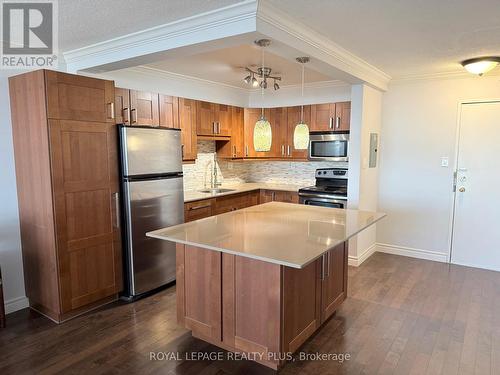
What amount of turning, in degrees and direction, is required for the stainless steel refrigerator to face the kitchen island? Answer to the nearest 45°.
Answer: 0° — it already faces it

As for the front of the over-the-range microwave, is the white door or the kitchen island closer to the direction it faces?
the kitchen island

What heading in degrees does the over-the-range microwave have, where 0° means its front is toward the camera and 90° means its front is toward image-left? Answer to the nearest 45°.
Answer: approximately 0°

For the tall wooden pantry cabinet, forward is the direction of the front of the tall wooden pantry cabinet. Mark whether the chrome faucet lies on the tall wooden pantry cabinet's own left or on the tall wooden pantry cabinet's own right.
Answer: on the tall wooden pantry cabinet's own left

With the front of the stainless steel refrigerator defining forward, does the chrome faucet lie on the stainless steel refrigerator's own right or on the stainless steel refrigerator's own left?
on the stainless steel refrigerator's own left

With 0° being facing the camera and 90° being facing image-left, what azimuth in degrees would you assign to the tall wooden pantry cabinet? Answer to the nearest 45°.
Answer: approximately 315°

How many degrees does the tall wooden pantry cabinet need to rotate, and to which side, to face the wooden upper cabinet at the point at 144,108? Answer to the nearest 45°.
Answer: approximately 90° to its left

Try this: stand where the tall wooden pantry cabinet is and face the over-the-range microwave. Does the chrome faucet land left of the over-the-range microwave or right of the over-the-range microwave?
left

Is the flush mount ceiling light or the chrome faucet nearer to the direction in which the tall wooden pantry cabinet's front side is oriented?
the flush mount ceiling light

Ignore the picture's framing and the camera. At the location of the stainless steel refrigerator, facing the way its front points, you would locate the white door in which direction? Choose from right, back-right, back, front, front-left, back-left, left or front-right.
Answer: front-left

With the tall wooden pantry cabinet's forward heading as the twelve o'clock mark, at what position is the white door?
The white door is roughly at 11 o'clock from the tall wooden pantry cabinet.
